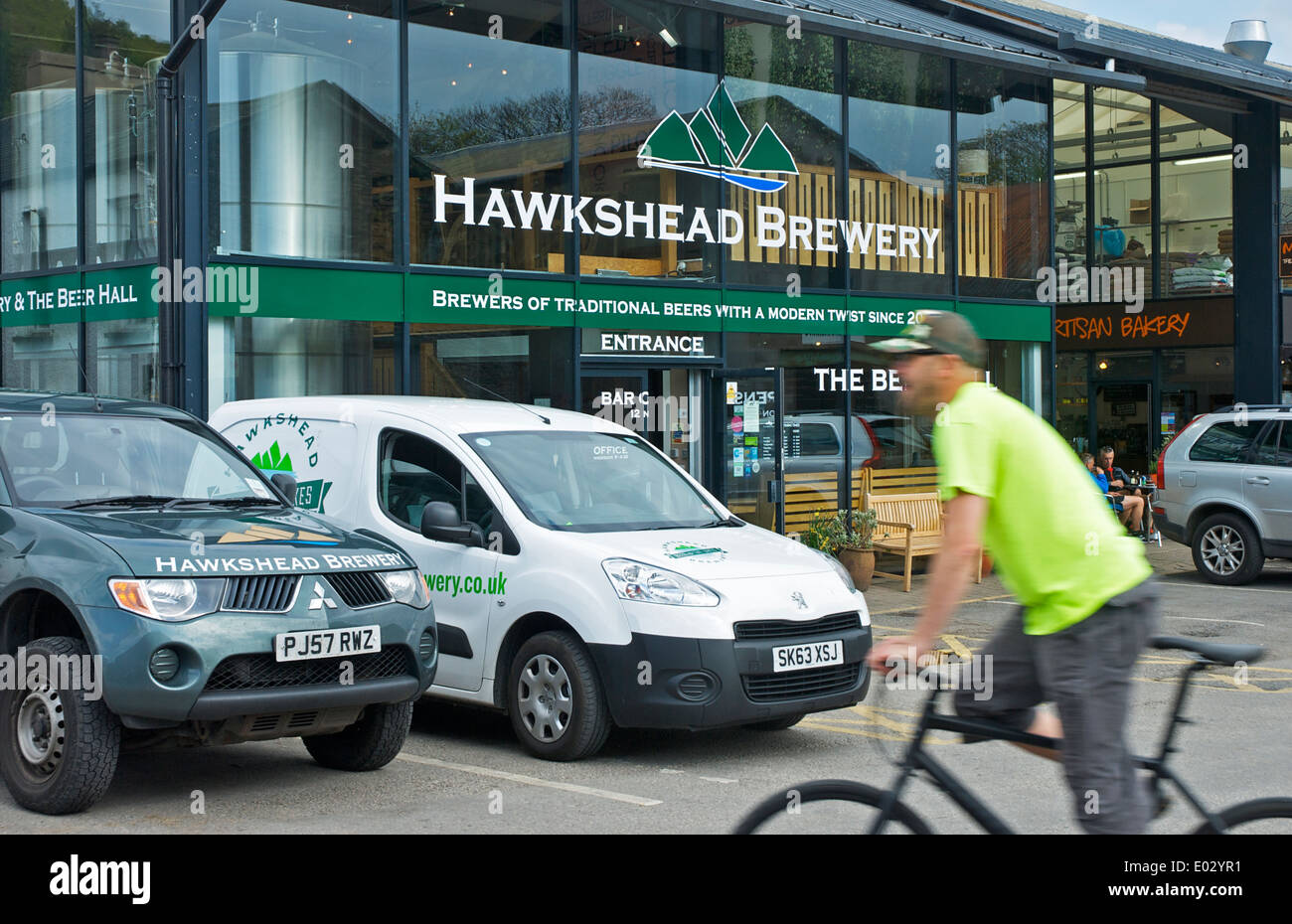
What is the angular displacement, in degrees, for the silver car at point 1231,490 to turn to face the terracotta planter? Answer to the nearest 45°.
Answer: approximately 135° to its right

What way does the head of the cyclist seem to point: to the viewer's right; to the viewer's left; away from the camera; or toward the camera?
to the viewer's left

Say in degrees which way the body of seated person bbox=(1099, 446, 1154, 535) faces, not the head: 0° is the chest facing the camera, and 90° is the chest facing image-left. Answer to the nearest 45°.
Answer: approximately 315°

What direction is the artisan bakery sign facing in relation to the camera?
toward the camera

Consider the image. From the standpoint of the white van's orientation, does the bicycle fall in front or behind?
in front

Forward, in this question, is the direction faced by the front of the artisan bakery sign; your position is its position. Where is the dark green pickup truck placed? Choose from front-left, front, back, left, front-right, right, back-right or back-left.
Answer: front

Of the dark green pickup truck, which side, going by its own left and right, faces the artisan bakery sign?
left

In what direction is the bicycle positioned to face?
to the viewer's left

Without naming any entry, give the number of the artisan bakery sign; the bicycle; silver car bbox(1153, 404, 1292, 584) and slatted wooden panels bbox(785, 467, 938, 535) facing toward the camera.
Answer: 2

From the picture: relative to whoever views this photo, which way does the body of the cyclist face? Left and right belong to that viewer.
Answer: facing to the left of the viewer

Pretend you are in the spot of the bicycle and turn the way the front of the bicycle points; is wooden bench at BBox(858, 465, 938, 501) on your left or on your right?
on your right

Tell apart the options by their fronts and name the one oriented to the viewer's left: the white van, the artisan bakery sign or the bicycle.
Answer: the bicycle

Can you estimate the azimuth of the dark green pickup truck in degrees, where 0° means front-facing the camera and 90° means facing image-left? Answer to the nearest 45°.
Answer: approximately 315°

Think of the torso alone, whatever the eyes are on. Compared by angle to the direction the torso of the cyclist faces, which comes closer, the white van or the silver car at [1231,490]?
the white van
